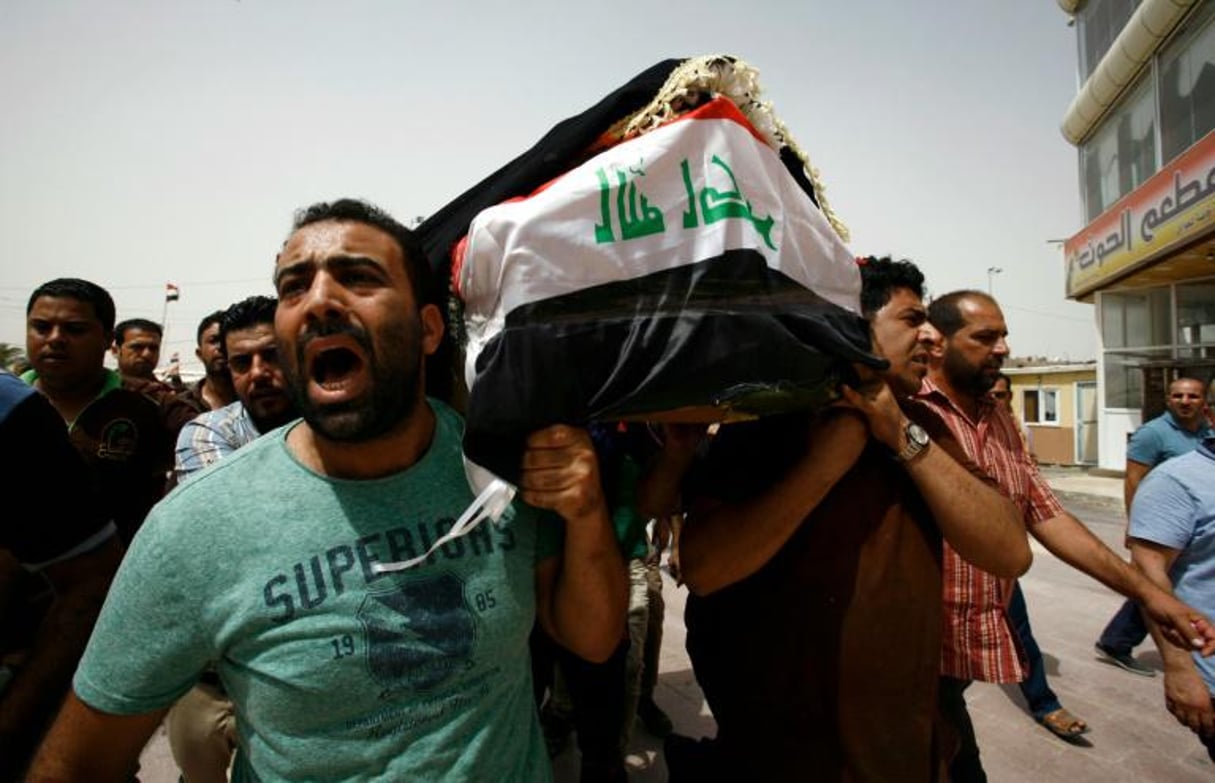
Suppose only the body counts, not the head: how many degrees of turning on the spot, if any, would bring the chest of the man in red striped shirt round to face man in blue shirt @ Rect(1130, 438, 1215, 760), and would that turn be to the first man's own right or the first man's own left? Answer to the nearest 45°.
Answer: approximately 90° to the first man's own left

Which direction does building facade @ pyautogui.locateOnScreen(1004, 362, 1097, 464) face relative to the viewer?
toward the camera

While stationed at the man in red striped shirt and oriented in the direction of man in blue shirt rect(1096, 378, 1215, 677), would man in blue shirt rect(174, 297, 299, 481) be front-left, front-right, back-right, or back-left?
back-left

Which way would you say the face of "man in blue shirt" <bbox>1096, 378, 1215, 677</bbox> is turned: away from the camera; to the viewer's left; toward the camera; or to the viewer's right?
toward the camera

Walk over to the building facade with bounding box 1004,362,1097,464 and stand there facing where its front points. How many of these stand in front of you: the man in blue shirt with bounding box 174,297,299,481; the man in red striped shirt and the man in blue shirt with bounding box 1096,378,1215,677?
3

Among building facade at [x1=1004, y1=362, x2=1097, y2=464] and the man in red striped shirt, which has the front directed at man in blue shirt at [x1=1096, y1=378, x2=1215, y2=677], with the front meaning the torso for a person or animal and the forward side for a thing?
the building facade

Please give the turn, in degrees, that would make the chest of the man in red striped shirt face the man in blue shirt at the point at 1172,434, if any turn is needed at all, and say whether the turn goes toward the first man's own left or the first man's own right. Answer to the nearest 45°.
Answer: approximately 135° to the first man's own left

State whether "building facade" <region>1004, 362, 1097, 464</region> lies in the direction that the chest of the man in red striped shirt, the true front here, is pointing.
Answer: no

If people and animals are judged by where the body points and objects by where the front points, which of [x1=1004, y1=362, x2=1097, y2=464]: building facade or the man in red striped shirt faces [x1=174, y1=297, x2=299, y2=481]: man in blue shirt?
the building facade

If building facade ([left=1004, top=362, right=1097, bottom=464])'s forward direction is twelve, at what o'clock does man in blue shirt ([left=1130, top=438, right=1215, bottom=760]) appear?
The man in blue shirt is roughly at 12 o'clock from the building facade.

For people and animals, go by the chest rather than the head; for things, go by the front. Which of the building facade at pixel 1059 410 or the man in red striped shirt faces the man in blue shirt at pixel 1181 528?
the building facade

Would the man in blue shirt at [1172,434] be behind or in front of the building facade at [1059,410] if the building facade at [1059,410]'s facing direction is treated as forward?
in front

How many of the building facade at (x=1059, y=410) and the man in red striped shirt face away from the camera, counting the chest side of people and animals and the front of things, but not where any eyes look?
0

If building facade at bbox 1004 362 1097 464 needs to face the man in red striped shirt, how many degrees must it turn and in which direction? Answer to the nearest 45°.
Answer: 0° — it already faces them

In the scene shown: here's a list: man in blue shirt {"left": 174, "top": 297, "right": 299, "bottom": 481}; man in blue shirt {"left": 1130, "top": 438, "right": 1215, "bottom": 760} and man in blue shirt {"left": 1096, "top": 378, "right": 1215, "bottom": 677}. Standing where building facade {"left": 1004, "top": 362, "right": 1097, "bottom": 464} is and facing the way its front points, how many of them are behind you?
0

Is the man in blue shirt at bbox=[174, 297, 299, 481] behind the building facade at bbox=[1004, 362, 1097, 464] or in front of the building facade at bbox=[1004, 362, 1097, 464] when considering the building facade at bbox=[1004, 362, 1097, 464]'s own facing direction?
in front

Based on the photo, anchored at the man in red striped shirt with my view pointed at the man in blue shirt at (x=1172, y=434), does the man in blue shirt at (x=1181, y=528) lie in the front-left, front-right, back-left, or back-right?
front-right
